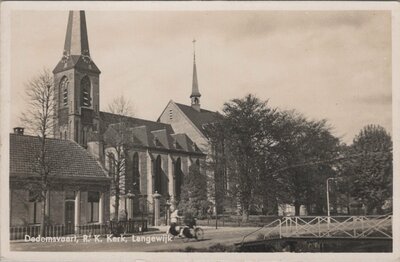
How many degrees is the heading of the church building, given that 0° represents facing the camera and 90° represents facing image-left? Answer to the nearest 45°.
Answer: approximately 45°

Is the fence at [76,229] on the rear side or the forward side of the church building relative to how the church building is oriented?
on the forward side
